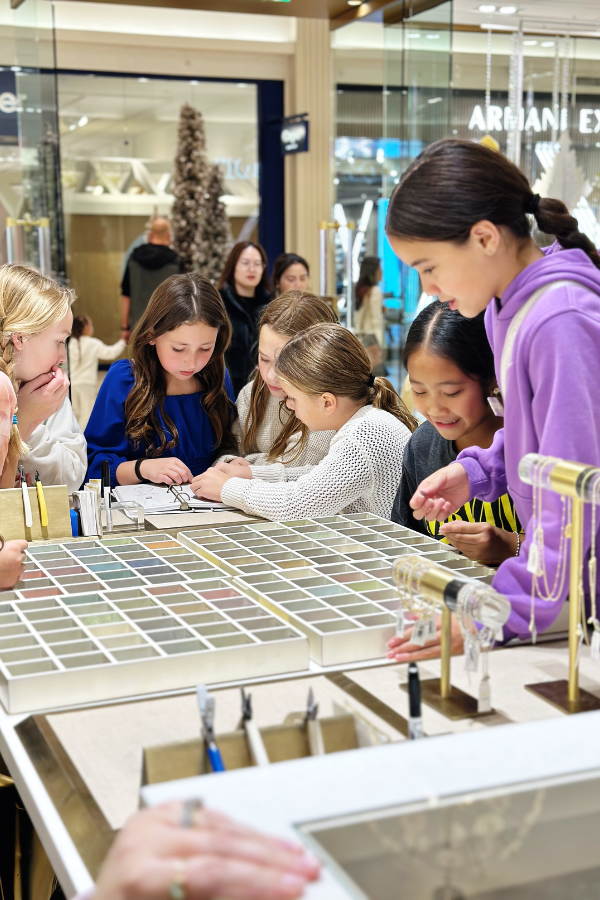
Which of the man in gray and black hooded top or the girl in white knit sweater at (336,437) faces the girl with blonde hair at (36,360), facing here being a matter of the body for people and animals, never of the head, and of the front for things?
the girl in white knit sweater

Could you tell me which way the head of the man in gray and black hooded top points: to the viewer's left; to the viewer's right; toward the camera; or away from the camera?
away from the camera

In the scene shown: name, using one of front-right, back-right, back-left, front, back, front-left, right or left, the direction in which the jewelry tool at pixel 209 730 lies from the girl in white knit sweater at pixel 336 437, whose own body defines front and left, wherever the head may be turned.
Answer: left

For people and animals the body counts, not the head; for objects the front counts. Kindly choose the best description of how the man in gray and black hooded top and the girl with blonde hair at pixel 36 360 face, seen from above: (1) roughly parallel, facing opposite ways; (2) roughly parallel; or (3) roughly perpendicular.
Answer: roughly perpendicular

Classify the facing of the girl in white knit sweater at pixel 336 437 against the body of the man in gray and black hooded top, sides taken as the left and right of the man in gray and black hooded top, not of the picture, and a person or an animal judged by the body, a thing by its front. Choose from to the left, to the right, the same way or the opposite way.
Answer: to the left

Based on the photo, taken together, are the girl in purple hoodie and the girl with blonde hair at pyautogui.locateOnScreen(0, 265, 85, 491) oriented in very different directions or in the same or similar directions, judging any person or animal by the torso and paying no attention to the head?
very different directions

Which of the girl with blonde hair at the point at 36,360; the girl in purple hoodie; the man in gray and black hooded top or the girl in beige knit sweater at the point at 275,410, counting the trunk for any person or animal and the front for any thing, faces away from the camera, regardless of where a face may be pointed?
the man in gray and black hooded top

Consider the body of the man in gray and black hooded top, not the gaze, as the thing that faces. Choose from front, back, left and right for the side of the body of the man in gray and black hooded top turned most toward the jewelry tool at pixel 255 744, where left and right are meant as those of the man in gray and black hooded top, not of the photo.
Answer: back

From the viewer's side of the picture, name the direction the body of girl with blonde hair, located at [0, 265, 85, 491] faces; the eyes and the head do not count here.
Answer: to the viewer's right

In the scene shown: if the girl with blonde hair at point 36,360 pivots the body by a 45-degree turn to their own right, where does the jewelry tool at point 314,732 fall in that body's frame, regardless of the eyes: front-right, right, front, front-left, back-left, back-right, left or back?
front-right

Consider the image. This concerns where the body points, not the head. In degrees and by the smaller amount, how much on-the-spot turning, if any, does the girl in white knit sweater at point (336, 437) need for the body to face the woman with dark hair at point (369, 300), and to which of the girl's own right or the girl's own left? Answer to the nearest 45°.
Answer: approximately 90° to the girl's own right

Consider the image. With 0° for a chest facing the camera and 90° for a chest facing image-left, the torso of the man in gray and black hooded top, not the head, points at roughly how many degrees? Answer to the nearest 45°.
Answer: approximately 180°

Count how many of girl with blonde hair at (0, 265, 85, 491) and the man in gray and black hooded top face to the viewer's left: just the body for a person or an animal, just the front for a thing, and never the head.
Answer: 0

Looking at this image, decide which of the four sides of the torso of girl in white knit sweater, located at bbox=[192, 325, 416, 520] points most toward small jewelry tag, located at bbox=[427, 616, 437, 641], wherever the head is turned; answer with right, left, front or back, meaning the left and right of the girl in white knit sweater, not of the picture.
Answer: left

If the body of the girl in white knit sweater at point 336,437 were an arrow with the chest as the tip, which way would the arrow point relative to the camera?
to the viewer's left

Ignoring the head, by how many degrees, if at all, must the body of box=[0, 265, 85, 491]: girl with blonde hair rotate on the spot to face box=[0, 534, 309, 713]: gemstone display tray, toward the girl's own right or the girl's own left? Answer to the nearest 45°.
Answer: approximately 90° to the girl's own right

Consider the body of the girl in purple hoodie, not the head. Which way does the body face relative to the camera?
to the viewer's left
